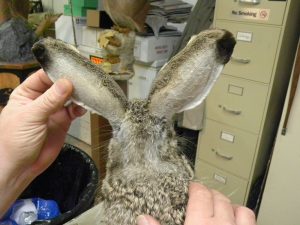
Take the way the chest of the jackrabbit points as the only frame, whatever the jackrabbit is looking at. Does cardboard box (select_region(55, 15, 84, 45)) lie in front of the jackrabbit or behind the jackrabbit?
in front

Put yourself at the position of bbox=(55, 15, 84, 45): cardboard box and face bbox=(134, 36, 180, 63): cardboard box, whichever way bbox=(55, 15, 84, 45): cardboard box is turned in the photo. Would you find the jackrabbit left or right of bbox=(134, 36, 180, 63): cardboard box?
right

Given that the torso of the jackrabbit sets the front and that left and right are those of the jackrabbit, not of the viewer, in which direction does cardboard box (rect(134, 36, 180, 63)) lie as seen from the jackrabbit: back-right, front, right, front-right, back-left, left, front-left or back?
front

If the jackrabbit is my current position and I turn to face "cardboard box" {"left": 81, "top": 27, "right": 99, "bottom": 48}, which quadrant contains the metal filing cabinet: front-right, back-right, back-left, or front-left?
front-right

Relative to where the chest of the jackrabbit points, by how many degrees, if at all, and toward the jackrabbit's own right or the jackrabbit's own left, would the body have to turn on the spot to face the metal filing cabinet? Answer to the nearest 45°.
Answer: approximately 45° to the jackrabbit's own right

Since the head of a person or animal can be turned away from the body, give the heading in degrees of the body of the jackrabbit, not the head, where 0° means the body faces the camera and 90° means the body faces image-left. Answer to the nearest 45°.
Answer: approximately 180°

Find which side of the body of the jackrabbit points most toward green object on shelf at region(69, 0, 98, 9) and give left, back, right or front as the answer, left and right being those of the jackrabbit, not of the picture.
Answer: front

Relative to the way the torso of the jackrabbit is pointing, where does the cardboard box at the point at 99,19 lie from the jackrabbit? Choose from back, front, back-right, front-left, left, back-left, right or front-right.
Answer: front

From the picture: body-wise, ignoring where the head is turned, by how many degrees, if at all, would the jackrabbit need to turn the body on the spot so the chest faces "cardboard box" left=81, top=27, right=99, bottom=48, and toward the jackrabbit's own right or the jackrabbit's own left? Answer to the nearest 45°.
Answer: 0° — it already faces it
